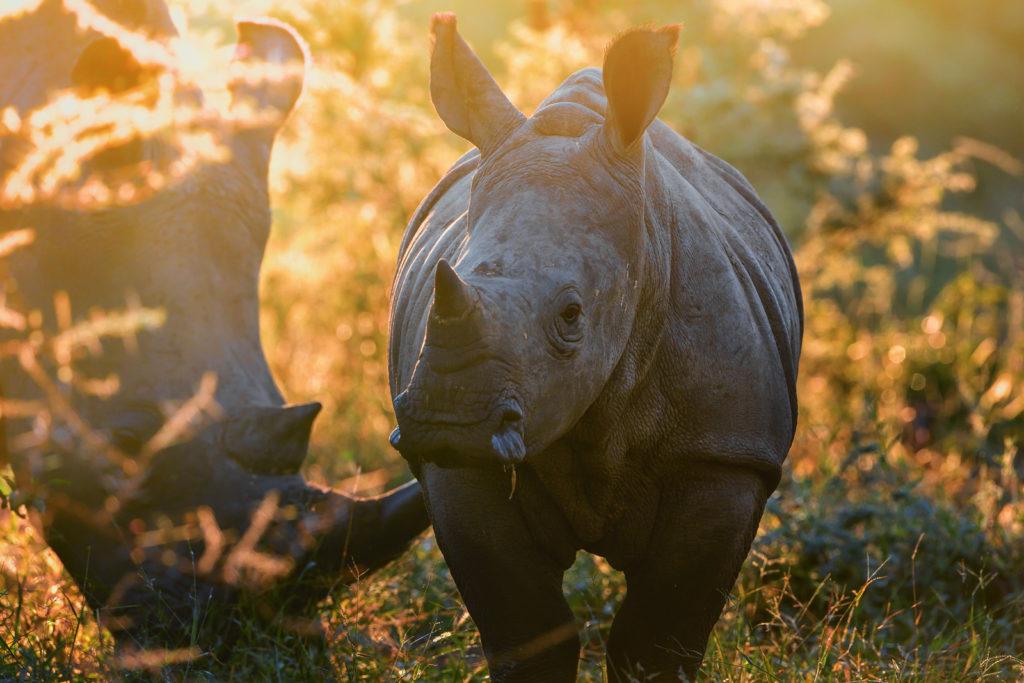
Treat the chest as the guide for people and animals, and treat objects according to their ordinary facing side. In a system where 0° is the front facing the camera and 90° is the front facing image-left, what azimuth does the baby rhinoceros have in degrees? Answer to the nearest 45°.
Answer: approximately 0°

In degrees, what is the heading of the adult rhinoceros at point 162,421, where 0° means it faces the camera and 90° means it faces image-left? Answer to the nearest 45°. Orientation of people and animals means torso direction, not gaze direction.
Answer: approximately 315°

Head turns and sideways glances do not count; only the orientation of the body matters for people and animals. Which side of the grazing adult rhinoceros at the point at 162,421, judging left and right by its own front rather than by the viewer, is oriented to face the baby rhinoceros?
front

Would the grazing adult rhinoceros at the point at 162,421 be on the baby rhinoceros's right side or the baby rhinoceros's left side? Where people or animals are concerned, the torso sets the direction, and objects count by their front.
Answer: on its right

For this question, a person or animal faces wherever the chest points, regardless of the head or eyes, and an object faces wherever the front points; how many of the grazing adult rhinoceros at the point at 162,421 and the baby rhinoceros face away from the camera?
0
